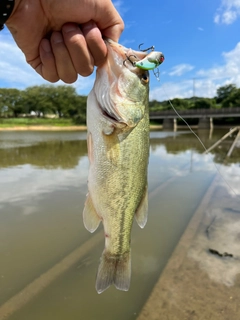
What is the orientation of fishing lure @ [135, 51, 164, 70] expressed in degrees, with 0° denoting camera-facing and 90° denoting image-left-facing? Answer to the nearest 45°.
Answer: approximately 270°
